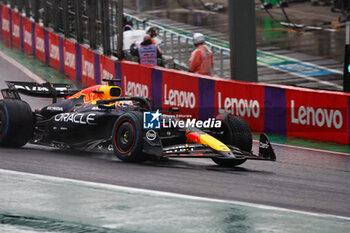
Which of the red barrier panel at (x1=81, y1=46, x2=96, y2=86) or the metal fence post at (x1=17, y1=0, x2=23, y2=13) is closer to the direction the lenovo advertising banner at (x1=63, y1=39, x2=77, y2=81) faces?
the red barrier panel

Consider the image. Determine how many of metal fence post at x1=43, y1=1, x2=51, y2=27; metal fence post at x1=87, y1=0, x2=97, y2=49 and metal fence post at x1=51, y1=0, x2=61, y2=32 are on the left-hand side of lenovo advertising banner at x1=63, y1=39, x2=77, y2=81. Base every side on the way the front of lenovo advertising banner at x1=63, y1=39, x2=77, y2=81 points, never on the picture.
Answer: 1

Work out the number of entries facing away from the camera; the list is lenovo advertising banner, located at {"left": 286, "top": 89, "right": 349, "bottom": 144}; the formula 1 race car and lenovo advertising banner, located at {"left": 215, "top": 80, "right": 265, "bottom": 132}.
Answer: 0

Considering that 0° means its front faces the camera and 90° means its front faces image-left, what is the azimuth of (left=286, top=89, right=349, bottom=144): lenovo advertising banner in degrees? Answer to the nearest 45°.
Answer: approximately 45°

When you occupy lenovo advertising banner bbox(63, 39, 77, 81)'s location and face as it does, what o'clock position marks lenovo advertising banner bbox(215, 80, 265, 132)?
lenovo advertising banner bbox(215, 80, 265, 132) is roughly at 10 o'clock from lenovo advertising banner bbox(63, 39, 77, 81).

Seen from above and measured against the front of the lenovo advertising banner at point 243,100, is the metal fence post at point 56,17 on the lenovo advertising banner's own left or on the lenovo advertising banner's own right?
on the lenovo advertising banner's own right

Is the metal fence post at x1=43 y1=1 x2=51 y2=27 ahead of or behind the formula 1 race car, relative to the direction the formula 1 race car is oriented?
behind

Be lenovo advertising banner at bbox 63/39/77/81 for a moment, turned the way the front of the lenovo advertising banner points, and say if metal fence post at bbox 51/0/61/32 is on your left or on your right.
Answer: on your right

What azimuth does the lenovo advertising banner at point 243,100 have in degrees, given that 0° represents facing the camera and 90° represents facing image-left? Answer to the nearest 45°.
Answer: approximately 45°

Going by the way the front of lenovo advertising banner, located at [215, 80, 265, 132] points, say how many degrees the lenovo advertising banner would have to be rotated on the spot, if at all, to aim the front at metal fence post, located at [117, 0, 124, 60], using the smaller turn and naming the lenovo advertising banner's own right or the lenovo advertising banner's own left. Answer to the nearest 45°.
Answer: approximately 90° to the lenovo advertising banner's own right

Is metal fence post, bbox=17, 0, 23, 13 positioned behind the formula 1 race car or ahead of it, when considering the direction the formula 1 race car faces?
behind

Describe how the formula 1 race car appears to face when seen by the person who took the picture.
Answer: facing the viewer and to the right of the viewer

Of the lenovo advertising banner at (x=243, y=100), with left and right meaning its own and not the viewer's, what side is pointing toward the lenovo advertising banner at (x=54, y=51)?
right

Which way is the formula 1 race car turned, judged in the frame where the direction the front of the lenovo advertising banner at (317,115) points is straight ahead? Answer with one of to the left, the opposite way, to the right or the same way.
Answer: to the left

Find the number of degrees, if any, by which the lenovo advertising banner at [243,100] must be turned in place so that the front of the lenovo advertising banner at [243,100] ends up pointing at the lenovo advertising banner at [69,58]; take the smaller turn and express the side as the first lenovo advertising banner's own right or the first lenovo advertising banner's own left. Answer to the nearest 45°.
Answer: approximately 90° to the first lenovo advertising banner's own right

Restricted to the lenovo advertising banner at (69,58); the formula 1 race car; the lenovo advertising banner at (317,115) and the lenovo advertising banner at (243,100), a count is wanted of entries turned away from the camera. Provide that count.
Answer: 0

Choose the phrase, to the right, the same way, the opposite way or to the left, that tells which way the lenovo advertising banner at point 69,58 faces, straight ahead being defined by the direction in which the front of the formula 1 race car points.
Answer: to the right

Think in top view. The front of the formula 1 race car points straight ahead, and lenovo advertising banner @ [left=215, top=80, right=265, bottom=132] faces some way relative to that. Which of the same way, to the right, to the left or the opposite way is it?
to the right
